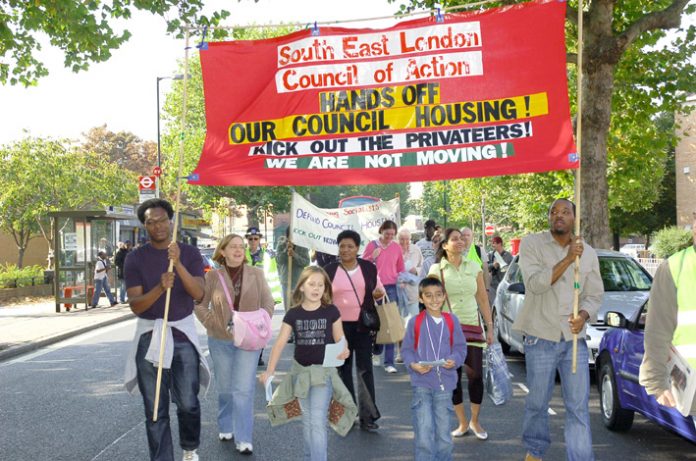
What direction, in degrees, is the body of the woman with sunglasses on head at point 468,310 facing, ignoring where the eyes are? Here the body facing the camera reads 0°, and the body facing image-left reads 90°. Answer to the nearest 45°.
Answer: approximately 0°

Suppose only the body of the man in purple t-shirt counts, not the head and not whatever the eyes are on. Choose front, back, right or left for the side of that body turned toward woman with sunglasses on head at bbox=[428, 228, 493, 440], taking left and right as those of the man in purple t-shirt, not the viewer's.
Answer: left

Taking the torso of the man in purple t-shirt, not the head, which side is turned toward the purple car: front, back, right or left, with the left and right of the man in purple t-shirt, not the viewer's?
left

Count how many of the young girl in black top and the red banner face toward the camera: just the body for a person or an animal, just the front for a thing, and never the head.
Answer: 2

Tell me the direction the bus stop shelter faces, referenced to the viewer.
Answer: facing to the right of the viewer
